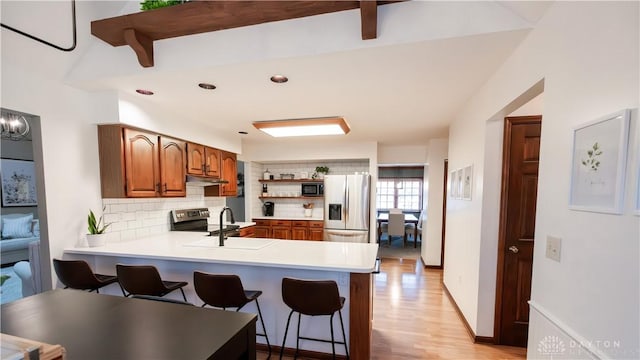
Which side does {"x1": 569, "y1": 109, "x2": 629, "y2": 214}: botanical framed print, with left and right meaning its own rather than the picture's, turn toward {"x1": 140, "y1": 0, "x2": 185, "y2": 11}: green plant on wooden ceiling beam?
front

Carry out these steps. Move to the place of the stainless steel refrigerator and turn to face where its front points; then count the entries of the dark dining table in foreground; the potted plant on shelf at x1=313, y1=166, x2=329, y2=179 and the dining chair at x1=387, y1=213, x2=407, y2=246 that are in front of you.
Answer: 1

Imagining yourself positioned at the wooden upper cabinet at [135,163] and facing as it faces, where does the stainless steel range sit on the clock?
The stainless steel range is roughly at 9 o'clock from the wooden upper cabinet.

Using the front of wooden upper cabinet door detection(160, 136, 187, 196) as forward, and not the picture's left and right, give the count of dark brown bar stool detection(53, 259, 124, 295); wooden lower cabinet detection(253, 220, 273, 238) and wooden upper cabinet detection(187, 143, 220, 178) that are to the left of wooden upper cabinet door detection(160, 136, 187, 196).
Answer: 2

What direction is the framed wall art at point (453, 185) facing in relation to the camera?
to the viewer's left

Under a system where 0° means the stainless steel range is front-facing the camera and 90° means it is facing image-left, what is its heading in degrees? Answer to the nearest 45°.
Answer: approximately 315°

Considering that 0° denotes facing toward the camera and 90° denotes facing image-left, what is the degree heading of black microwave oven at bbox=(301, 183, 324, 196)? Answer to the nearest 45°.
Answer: approximately 0°

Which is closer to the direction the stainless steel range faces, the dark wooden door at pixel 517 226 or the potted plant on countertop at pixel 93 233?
the dark wooden door

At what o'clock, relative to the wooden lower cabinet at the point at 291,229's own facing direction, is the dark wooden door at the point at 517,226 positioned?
The dark wooden door is roughly at 11 o'clock from the wooden lower cabinet.

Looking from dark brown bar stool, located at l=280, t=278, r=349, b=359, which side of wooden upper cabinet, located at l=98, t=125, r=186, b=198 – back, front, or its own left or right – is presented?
front

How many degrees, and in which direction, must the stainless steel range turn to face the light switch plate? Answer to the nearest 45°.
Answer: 0° — it already faces it

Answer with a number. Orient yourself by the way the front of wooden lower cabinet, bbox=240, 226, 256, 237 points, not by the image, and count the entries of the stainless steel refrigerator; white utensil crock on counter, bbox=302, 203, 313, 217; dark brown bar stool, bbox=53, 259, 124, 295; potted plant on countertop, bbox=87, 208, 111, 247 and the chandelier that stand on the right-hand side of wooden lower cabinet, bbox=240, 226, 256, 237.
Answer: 3

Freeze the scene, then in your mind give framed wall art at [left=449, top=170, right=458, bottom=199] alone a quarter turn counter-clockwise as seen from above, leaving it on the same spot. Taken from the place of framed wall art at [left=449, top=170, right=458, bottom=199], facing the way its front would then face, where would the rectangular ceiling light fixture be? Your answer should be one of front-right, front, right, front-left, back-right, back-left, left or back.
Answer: front-right
